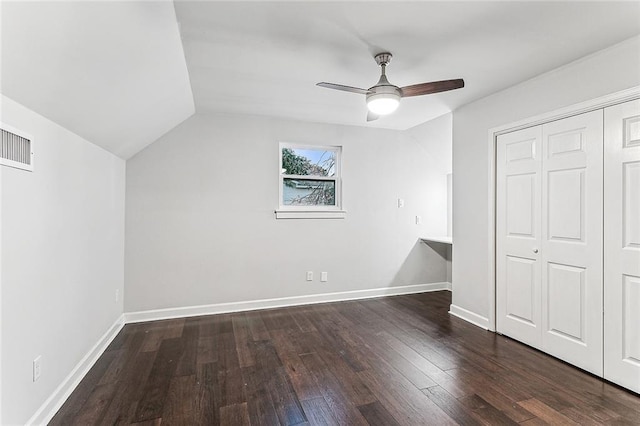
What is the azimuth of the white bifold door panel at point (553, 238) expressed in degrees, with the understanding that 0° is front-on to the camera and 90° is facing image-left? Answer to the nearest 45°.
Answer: approximately 45°

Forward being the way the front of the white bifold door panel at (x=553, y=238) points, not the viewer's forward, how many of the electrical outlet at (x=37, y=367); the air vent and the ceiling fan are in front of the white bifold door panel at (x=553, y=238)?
3

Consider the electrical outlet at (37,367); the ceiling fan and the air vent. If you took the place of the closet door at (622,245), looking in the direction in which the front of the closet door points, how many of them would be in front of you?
3

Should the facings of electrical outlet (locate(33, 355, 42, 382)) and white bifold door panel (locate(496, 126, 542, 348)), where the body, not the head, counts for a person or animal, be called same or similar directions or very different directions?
very different directions

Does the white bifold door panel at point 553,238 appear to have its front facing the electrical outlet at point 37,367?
yes

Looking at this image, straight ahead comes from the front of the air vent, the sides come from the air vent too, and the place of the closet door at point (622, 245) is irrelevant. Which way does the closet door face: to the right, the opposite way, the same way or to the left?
the opposite way

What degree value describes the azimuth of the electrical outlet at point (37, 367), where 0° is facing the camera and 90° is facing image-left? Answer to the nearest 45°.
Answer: approximately 315°

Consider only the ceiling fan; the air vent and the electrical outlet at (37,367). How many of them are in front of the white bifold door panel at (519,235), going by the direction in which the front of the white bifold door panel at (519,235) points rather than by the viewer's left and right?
3

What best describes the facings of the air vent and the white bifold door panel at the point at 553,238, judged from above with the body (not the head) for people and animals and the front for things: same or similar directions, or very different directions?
very different directions
